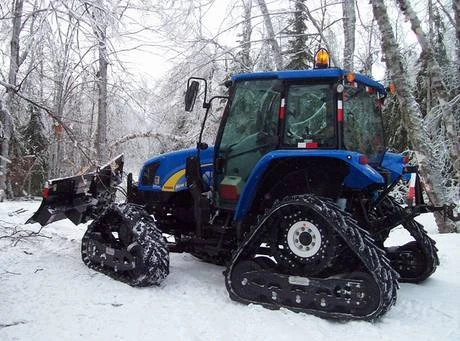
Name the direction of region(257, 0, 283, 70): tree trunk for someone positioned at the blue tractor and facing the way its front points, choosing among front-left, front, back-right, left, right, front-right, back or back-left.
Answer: front-right

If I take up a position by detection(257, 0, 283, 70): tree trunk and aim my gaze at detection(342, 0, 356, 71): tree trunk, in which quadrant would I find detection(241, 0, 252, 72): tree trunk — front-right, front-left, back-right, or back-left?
back-left

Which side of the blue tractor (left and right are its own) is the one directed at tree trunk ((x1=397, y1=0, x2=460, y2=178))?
right

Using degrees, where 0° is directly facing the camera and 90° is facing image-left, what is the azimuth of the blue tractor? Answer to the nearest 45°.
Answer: approximately 135°

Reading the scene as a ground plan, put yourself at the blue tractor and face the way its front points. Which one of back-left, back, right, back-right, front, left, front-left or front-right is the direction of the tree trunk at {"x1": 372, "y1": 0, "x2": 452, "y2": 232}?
right

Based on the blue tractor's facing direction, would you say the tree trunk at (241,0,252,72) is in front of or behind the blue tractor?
in front
